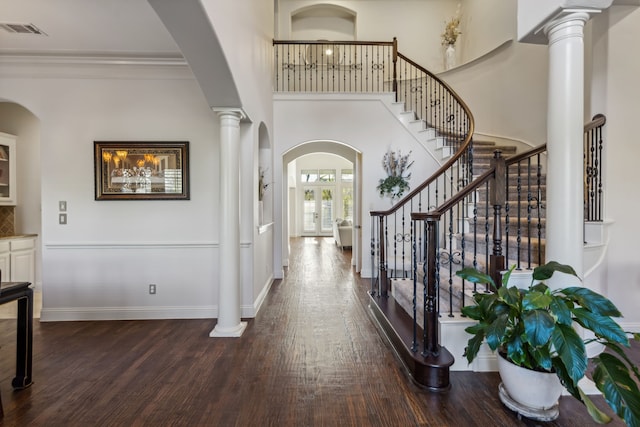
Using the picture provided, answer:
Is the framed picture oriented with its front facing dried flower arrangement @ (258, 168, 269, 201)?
no

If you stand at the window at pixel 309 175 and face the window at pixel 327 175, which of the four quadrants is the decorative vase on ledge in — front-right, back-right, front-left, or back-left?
front-right

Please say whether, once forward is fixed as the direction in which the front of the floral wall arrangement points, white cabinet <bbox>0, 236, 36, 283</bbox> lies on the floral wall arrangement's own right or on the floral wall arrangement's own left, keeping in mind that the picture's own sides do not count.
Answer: on the floral wall arrangement's own right

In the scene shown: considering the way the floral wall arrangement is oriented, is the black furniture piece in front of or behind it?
in front

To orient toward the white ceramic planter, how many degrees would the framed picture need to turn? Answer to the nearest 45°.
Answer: approximately 45° to its left

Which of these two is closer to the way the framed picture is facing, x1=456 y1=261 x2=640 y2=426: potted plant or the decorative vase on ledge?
the potted plant

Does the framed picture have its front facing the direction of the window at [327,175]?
no

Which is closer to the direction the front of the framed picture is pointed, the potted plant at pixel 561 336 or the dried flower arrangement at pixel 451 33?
the potted plant

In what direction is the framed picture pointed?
toward the camera

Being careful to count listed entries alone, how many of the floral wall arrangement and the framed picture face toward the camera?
2

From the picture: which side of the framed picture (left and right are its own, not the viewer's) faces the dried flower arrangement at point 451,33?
left

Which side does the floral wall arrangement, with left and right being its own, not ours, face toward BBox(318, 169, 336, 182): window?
back

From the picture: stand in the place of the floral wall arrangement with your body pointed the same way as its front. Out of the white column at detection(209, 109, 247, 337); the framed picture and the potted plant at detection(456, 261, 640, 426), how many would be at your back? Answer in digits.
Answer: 0

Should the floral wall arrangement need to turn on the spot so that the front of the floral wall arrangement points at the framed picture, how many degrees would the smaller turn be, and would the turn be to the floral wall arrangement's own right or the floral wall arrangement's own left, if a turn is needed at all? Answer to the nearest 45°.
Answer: approximately 45° to the floral wall arrangement's own right

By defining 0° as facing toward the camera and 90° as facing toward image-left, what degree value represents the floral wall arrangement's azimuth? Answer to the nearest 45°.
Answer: approximately 0°

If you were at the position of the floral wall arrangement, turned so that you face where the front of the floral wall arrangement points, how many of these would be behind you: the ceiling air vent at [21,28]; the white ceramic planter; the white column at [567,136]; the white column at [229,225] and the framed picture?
0

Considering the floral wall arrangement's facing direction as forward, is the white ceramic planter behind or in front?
in front

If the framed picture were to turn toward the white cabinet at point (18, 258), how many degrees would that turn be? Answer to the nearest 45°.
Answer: approximately 135° to its right
